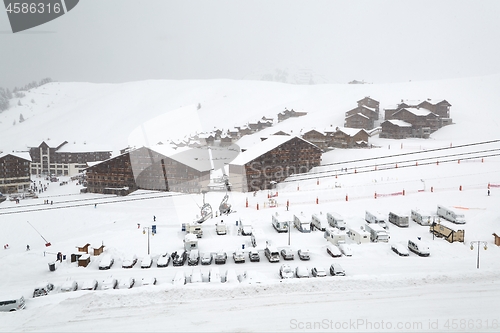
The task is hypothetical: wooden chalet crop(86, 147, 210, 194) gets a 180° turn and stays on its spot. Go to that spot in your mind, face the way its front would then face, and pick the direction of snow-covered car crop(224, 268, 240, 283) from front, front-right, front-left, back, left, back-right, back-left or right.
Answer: back

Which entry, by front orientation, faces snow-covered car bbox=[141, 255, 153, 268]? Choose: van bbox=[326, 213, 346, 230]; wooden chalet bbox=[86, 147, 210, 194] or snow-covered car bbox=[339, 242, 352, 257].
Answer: the wooden chalet

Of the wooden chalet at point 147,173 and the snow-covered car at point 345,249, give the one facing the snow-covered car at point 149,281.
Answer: the wooden chalet

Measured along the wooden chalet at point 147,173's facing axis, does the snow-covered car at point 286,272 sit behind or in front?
in front

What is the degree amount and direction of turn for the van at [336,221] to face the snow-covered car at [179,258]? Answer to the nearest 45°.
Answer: approximately 90° to its right

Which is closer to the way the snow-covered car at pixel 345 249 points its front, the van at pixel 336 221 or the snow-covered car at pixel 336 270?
the snow-covered car

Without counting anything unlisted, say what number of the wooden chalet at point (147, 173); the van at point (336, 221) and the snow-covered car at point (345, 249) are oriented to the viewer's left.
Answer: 0

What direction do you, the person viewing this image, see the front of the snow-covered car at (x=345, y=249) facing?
facing the viewer and to the right of the viewer

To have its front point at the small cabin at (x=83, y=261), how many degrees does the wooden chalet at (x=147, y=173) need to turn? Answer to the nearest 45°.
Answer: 0° — it already faces it

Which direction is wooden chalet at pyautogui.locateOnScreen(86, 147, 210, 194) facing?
toward the camera

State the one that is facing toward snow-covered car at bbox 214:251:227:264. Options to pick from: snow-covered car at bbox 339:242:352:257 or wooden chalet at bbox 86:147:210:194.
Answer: the wooden chalet

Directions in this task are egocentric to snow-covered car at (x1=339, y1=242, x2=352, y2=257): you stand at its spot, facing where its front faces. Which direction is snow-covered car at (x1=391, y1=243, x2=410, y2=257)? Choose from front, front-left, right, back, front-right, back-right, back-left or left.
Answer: front-left

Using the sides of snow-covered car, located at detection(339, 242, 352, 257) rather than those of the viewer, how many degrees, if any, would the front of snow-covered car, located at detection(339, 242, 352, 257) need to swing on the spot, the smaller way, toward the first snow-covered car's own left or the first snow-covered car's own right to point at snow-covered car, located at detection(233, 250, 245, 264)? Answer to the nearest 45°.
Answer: approximately 135° to the first snow-covered car's own right

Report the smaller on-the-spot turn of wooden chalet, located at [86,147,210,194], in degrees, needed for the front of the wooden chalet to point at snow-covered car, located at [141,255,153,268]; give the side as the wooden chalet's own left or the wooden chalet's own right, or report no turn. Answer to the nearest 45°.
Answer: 0° — it already faces it

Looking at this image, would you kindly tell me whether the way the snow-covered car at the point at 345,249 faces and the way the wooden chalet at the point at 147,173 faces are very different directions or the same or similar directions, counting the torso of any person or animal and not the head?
same or similar directions

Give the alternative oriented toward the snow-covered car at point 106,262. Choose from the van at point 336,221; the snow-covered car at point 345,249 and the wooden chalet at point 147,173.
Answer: the wooden chalet

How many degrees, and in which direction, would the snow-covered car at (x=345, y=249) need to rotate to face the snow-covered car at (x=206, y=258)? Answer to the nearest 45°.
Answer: approximately 135° to its right

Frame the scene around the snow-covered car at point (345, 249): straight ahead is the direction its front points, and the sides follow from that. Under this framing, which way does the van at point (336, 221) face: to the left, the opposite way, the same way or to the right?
the same way
